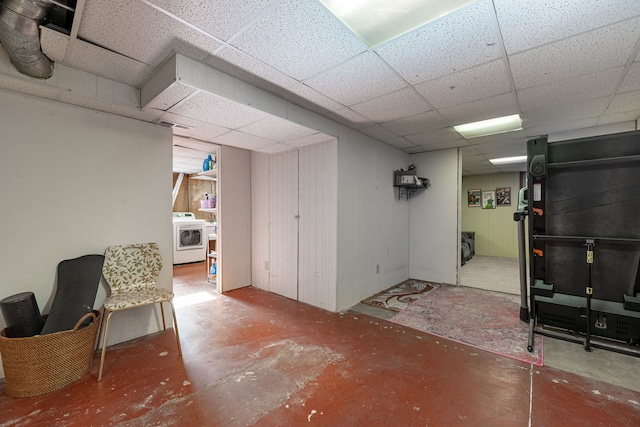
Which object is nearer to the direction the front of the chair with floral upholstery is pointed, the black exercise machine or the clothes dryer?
the black exercise machine

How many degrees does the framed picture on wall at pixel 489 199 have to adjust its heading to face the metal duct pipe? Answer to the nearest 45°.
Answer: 0° — it already faces it

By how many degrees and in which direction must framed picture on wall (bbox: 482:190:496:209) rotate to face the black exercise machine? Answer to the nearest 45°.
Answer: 0° — it already faces it

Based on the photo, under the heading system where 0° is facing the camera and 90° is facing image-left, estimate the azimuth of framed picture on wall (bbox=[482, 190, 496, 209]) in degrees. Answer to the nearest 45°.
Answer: approximately 0°

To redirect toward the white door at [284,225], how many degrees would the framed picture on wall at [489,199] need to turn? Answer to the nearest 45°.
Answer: approximately 45° to its right

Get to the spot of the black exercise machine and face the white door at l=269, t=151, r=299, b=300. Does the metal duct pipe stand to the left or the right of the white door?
left

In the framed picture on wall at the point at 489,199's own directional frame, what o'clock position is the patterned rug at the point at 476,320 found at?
The patterned rug is roughly at 12 o'clock from the framed picture on wall.

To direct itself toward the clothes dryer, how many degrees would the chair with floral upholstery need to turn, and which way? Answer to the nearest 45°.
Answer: approximately 135° to its left
